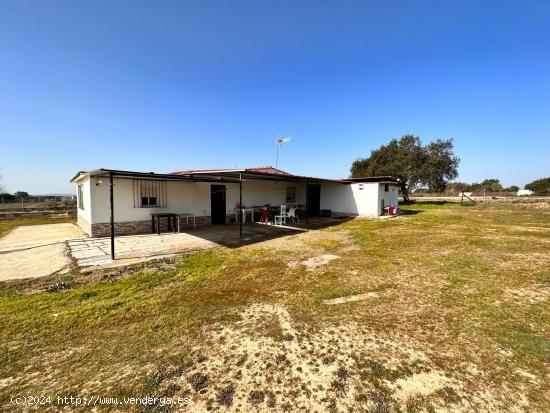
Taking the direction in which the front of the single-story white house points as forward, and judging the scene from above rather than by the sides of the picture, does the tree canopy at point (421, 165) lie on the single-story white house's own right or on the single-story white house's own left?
on the single-story white house's own left

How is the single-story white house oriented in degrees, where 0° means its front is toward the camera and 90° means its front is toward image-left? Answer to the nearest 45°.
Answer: approximately 315°
